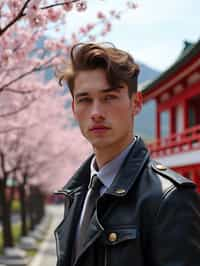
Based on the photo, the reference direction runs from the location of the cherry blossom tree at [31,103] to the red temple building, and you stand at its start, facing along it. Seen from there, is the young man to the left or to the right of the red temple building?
right

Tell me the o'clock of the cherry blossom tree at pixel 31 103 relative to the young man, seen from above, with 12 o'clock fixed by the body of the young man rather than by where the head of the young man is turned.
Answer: The cherry blossom tree is roughly at 4 o'clock from the young man.

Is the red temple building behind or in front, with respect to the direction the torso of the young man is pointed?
behind

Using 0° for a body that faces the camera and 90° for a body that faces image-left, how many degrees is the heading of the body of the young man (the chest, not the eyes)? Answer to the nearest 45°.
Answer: approximately 45°
